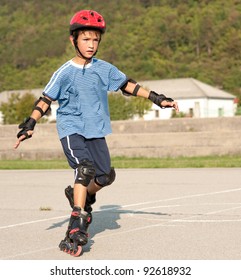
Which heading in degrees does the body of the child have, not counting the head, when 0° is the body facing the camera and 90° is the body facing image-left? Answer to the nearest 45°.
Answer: approximately 315°
